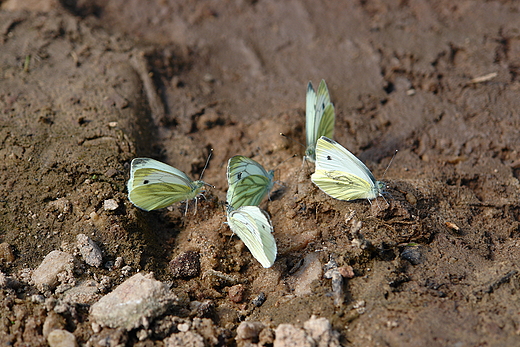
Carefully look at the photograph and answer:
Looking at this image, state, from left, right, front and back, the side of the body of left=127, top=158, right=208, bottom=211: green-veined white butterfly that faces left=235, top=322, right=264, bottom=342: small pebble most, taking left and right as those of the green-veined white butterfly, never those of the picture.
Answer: right

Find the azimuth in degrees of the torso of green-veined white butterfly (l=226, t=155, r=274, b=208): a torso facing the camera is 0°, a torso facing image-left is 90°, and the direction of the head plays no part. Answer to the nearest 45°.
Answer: approximately 270°

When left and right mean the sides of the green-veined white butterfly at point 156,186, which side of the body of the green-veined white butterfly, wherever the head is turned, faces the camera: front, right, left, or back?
right

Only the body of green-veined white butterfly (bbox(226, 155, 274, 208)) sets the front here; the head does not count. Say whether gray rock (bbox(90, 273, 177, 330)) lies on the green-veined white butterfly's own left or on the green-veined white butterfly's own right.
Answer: on the green-veined white butterfly's own right

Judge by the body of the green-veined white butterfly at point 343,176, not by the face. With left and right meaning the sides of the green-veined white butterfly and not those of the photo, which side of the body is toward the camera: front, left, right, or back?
right

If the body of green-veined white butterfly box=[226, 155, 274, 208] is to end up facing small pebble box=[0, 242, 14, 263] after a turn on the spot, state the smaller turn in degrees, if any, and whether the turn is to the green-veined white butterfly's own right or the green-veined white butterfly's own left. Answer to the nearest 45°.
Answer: approximately 180°

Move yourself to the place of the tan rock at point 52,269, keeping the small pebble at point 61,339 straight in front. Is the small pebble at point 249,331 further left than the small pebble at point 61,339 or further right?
left

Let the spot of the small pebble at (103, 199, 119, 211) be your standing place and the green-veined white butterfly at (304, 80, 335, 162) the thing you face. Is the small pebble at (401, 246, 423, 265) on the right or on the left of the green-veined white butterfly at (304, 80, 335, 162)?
right

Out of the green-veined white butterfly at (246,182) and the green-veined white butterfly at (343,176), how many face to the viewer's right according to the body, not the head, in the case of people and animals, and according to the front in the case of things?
2
